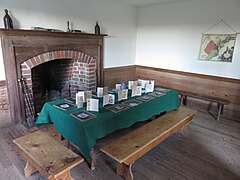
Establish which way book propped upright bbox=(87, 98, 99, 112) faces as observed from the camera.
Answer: facing the viewer and to the right of the viewer

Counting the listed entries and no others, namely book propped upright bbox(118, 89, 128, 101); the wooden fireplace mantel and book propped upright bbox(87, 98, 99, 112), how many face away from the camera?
0

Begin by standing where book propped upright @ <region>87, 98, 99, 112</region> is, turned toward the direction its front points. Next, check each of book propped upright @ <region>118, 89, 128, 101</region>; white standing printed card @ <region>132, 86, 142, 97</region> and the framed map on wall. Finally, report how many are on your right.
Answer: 0

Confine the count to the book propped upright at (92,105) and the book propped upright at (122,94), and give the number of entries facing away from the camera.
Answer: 0

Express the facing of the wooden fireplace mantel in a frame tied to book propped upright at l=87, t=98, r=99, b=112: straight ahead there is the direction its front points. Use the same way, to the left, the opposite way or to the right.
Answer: the same way

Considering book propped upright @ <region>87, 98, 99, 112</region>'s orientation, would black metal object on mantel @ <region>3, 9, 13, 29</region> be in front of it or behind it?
behind

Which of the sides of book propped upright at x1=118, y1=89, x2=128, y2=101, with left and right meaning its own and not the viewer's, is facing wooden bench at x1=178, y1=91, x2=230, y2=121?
left

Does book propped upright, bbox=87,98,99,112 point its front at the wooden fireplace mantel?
no

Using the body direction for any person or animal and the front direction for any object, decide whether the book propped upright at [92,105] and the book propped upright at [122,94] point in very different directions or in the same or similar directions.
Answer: same or similar directions

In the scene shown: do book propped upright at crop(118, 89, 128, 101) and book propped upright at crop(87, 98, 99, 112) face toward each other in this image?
no

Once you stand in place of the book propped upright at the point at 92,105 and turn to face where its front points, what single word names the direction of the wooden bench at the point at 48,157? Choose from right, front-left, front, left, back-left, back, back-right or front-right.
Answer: right

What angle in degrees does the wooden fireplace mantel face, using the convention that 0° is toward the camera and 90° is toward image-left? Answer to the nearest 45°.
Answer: approximately 315°

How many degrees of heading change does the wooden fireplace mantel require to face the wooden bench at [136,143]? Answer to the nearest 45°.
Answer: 0° — it already faces it

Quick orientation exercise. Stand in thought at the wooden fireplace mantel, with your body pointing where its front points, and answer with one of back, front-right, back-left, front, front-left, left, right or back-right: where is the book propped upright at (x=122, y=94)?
front

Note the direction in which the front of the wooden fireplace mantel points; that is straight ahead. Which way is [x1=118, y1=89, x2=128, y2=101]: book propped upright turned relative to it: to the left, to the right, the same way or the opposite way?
the same way

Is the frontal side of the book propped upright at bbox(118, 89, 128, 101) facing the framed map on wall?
no

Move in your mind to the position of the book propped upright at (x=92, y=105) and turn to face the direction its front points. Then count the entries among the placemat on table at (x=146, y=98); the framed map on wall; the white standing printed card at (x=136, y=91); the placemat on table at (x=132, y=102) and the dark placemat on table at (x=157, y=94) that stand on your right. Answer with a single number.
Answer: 0

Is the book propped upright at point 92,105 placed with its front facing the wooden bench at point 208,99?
no

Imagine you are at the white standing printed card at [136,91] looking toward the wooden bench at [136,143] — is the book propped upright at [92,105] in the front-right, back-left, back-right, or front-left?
front-right
